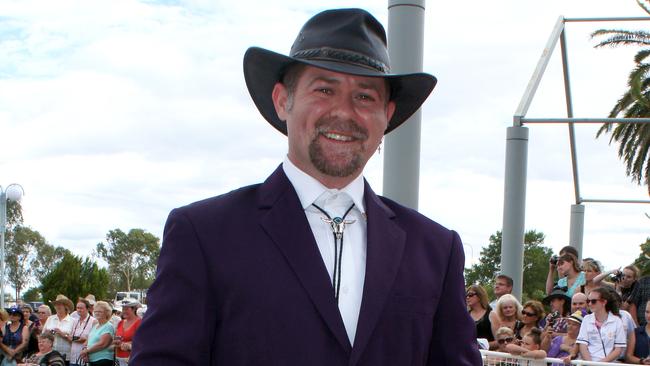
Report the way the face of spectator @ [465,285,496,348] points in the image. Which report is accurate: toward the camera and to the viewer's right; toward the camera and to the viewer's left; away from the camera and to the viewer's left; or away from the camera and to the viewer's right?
toward the camera and to the viewer's left

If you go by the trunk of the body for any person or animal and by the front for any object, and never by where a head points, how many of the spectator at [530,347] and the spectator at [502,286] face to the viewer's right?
0

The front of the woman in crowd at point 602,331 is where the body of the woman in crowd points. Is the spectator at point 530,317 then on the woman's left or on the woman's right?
on the woman's right

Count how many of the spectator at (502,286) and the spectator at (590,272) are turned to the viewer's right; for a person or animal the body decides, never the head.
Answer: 0

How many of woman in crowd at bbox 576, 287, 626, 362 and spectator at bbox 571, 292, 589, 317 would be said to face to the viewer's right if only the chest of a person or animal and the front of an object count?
0

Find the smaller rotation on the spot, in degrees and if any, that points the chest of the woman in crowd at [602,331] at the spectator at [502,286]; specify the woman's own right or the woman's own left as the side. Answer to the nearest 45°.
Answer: approximately 90° to the woman's own right

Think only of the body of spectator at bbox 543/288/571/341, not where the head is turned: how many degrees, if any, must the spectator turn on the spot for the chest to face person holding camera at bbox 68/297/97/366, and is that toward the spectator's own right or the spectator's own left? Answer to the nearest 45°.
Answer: approximately 45° to the spectator's own right
